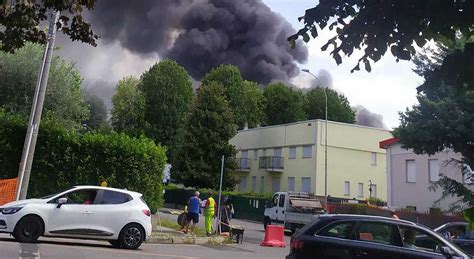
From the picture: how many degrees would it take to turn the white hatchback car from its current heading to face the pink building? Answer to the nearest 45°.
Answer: approximately 135° to its right

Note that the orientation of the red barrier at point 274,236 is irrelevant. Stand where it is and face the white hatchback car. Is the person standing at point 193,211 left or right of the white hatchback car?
right

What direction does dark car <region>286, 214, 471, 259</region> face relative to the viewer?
to the viewer's right

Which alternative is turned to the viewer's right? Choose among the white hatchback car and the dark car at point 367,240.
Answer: the dark car

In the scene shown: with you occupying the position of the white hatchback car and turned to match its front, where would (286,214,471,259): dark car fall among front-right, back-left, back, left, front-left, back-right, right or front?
back-left

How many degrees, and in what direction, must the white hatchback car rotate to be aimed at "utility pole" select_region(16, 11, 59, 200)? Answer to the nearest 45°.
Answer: approximately 45° to its right

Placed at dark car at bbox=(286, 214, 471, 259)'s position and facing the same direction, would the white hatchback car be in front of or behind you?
behind

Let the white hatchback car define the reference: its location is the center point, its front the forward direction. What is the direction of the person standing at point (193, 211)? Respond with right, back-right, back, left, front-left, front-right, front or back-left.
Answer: back-right

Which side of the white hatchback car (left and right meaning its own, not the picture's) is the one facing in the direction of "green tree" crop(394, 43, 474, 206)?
back

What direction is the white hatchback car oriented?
to the viewer's left

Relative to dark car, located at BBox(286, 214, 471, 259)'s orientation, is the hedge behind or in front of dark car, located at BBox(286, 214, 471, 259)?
behind

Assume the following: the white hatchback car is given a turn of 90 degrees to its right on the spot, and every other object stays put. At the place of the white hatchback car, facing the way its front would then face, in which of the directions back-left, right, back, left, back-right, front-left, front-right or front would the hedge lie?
front
